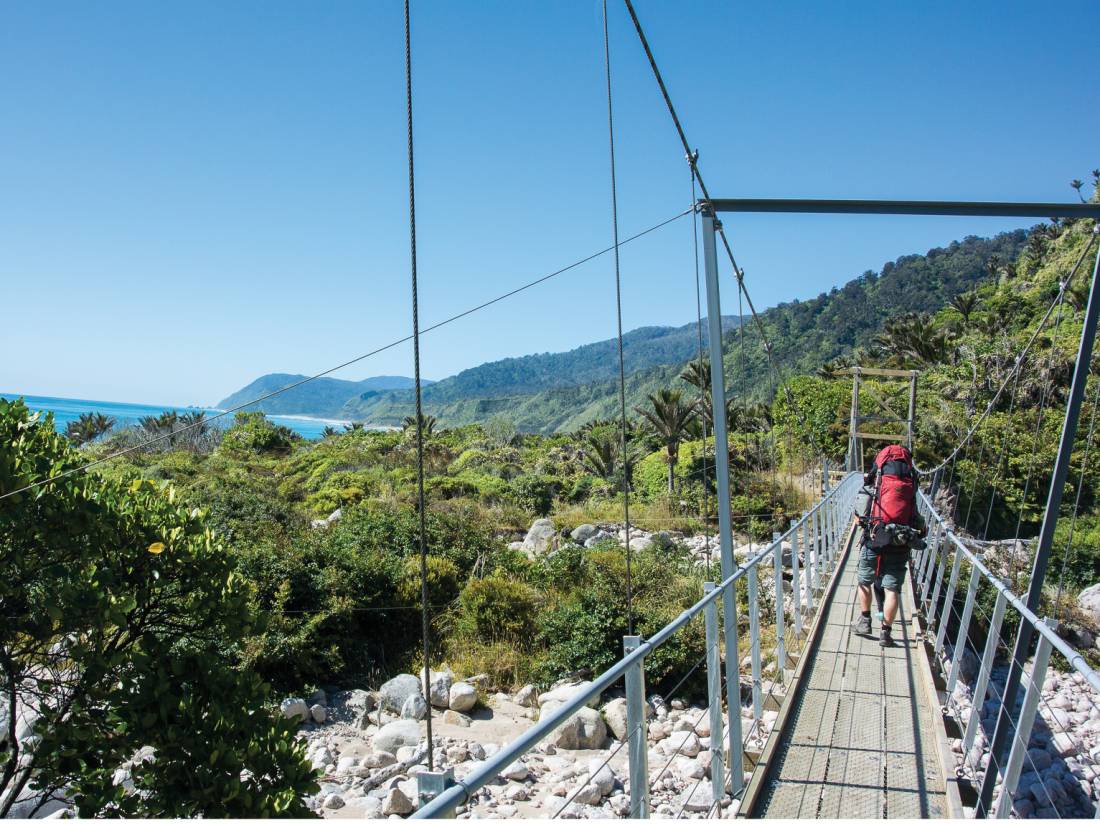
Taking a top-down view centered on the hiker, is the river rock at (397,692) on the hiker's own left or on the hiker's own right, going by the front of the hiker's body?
on the hiker's own left

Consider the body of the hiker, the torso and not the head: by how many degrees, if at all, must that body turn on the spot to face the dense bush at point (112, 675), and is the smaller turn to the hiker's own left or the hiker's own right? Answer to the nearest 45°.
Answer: approximately 135° to the hiker's own left

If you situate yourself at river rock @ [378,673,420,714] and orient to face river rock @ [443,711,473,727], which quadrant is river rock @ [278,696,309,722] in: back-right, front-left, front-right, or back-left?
back-right

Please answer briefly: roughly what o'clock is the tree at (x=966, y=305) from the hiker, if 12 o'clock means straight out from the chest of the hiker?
The tree is roughly at 12 o'clock from the hiker.

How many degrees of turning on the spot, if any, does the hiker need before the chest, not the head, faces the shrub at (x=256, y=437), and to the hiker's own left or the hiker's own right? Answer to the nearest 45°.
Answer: approximately 45° to the hiker's own left

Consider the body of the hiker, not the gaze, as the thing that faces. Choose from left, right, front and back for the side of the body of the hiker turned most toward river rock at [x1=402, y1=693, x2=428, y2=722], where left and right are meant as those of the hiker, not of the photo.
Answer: left

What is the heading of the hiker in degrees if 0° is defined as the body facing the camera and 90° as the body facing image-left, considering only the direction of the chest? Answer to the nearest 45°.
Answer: approximately 180°

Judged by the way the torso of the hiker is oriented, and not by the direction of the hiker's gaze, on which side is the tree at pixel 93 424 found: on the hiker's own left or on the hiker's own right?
on the hiker's own left
